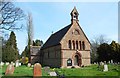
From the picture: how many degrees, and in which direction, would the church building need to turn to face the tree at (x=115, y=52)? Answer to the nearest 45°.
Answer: approximately 90° to its left

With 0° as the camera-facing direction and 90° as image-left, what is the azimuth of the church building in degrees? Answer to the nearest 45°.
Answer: approximately 315°
